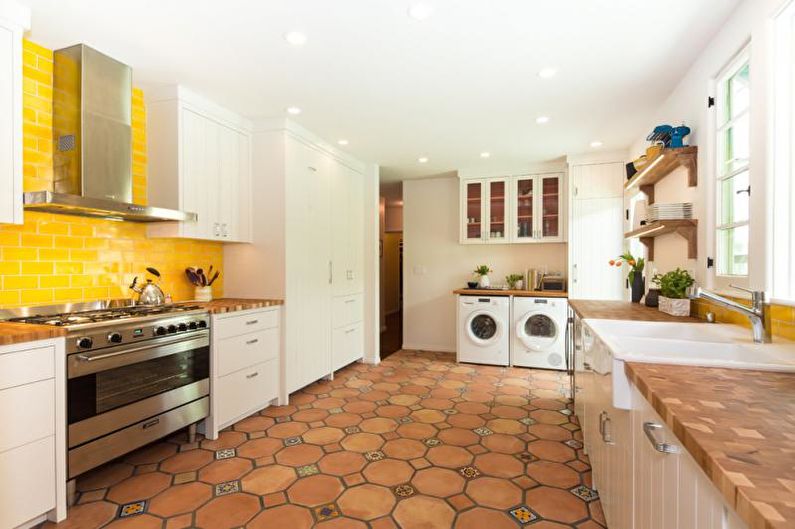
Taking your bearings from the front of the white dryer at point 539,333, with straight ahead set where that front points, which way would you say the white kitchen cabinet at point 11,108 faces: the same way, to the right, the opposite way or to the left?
to the left

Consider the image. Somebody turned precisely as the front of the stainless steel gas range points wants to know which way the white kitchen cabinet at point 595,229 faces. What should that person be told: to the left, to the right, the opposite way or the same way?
to the right

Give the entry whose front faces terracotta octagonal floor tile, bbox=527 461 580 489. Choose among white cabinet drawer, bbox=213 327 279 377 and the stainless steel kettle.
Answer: the white cabinet drawer

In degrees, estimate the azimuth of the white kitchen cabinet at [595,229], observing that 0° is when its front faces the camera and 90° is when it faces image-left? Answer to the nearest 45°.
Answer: approximately 0°

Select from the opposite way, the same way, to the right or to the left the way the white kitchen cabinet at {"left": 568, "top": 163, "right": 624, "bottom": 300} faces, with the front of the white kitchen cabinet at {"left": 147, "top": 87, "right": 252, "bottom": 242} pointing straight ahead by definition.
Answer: to the right

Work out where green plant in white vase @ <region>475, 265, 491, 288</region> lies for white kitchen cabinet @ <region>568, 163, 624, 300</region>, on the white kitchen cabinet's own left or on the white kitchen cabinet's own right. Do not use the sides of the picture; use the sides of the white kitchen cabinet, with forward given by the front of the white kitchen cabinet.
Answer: on the white kitchen cabinet's own right
